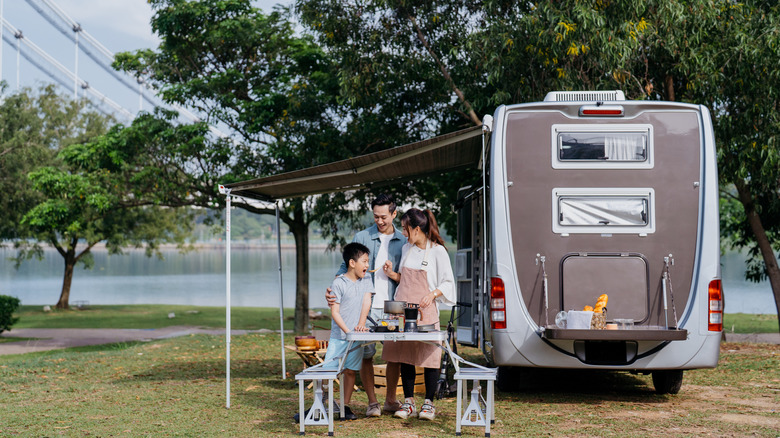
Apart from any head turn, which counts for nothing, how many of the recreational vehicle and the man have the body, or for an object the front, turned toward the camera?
1

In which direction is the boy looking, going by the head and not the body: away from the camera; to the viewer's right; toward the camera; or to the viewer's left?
to the viewer's right

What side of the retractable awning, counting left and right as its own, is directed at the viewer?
left

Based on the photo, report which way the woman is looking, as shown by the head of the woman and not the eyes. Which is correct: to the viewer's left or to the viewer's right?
to the viewer's left

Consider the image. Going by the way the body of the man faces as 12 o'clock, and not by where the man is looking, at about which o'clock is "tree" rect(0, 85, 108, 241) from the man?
The tree is roughly at 5 o'clock from the man.

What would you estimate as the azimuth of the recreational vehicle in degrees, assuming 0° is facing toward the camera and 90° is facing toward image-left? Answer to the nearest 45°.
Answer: approximately 180°

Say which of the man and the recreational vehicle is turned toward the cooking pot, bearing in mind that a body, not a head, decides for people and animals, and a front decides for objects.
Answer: the man

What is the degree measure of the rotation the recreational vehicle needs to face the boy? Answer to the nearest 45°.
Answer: approximately 135° to its left

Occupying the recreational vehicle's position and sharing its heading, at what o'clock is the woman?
The woman is roughly at 8 o'clock from the recreational vehicle.
